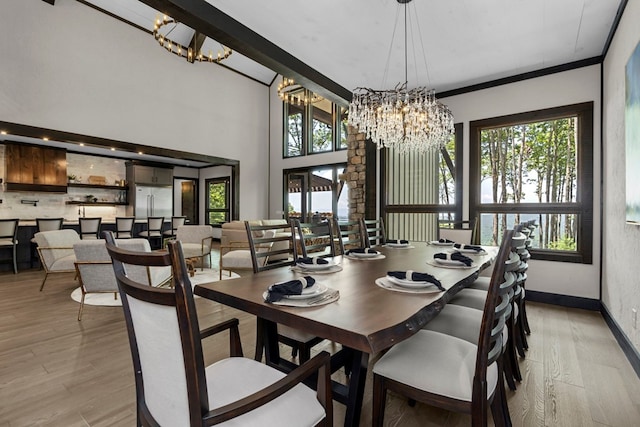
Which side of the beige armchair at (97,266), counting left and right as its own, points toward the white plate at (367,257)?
right

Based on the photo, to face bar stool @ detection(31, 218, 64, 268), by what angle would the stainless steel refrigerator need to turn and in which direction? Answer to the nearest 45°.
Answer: approximately 45° to its right

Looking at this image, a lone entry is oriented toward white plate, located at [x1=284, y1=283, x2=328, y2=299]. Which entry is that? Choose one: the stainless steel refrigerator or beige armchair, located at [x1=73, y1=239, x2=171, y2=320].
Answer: the stainless steel refrigerator

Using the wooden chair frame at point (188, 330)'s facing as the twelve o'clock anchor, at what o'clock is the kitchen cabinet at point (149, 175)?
The kitchen cabinet is roughly at 10 o'clock from the wooden chair frame.

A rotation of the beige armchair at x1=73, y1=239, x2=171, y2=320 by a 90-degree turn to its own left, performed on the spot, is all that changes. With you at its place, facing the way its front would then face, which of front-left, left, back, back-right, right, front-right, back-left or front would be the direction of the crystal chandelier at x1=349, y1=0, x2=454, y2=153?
back

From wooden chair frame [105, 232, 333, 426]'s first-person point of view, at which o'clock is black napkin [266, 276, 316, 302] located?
The black napkin is roughly at 12 o'clock from the wooden chair frame.

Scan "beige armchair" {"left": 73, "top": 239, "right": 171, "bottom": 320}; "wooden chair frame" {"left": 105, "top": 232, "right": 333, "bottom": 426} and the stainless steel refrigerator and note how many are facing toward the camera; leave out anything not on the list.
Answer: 1

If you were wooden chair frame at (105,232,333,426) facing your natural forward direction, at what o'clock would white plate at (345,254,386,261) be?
The white plate is roughly at 12 o'clock from the wooden chair frame.

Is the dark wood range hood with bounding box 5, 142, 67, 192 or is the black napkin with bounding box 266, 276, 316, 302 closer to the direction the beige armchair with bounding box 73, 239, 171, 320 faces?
the dark wood range hood

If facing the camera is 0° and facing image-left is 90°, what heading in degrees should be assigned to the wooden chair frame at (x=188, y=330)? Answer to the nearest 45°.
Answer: approximately 225°

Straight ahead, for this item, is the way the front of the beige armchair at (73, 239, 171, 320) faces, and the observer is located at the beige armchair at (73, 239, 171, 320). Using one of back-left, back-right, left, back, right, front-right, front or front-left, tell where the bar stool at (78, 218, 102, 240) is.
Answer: front-left
